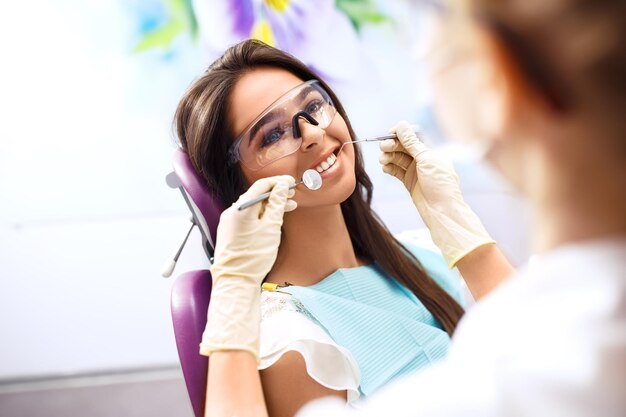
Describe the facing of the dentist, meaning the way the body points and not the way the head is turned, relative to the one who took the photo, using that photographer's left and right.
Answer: facing away from the viewer and to the left of the viewer

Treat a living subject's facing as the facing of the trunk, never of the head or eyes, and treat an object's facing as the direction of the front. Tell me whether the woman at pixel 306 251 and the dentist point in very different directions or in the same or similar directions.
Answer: very different directions

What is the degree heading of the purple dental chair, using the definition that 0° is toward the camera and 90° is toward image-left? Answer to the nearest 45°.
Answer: approximately 315°

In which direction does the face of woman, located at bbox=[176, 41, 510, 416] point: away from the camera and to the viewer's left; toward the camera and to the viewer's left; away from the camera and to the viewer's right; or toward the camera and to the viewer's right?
toward the camera and to the viewer's right

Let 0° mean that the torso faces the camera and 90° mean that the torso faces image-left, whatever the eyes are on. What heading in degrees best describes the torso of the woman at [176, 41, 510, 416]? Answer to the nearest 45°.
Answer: approximately 315°

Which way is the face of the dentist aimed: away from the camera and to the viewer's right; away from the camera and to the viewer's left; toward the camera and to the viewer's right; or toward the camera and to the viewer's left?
away from the camera and to the viewer's left

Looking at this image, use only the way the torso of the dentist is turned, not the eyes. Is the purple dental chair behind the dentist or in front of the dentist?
in front
